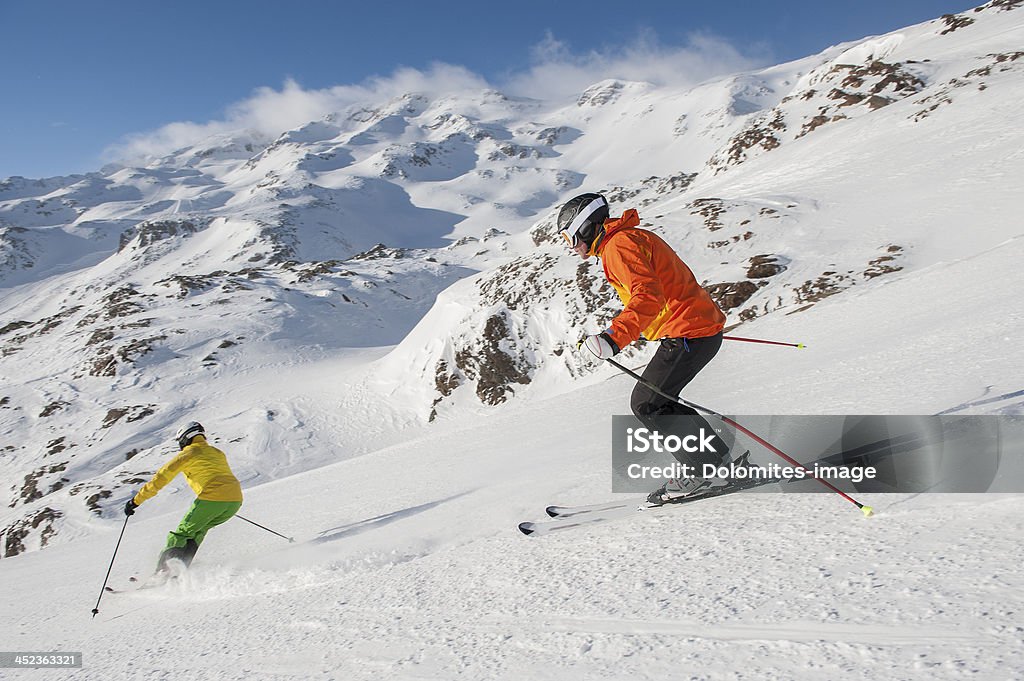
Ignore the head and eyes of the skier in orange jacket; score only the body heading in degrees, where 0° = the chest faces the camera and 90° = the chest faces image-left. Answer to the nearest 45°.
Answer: approximately 90°

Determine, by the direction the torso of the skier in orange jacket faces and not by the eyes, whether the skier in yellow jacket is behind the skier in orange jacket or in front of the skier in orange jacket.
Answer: in front

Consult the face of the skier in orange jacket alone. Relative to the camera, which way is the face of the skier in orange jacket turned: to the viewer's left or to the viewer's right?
to the viewer's left
